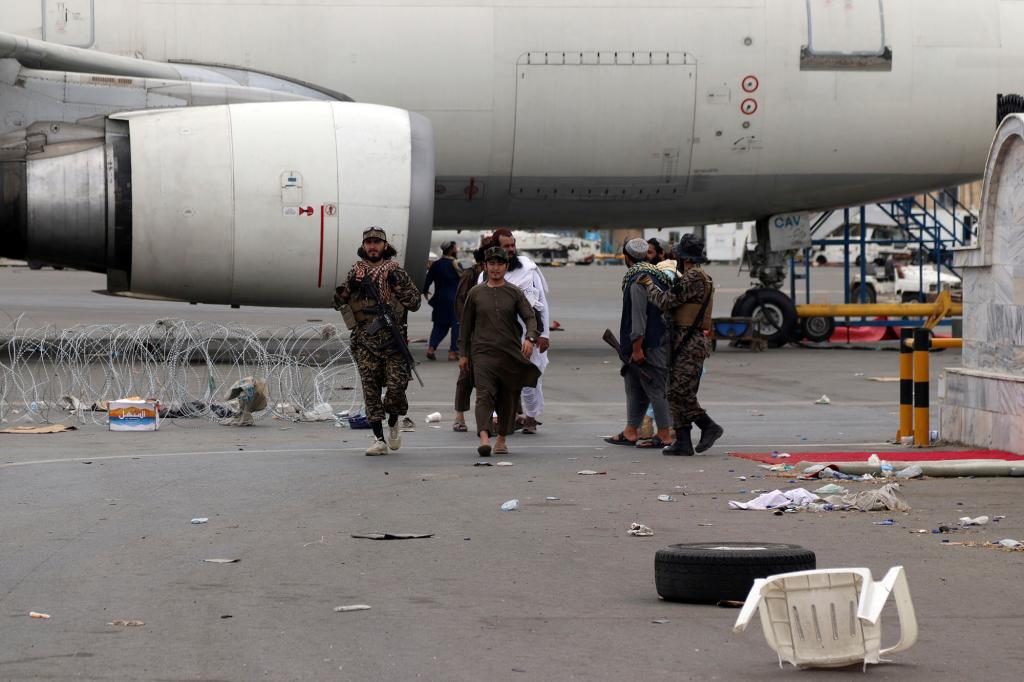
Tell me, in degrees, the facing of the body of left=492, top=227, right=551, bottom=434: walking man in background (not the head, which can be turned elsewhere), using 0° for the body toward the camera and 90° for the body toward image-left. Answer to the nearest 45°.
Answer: approximately 0°

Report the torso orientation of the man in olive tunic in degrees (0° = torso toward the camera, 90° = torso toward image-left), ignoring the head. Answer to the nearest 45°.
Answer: approximately 0°

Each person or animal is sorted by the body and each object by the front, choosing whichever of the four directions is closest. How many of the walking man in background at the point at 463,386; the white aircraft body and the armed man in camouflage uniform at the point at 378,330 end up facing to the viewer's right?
1

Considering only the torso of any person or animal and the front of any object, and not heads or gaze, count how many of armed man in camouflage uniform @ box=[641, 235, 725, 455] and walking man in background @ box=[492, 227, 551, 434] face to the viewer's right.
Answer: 0

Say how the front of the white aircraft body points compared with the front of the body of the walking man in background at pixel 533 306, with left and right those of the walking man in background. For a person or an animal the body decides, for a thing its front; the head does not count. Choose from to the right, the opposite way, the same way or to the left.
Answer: to the left

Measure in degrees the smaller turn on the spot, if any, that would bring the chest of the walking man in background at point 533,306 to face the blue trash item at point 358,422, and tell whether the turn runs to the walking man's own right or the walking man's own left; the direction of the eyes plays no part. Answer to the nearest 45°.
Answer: approximately 90° to the walking man's own right

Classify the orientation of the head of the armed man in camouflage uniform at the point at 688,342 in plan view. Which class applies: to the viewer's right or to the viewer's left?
to the viewer's left

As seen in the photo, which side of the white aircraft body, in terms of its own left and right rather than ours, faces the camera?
right

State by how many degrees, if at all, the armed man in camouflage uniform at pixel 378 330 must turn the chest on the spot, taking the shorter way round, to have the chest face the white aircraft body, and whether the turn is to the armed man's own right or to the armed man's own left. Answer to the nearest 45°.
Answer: approximately 180°
